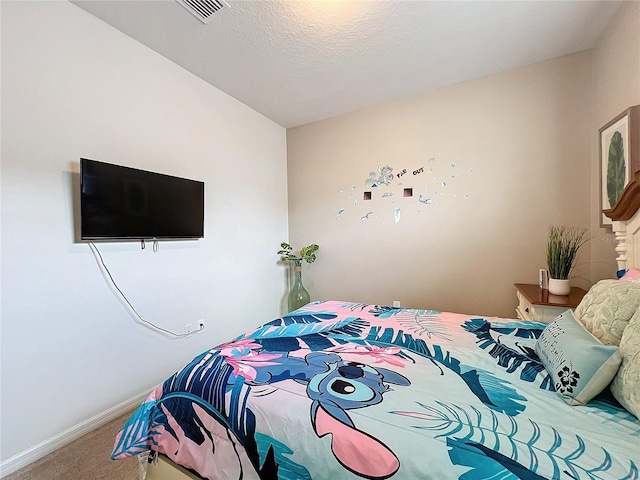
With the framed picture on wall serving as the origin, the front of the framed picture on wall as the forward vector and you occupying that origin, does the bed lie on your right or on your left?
on your left

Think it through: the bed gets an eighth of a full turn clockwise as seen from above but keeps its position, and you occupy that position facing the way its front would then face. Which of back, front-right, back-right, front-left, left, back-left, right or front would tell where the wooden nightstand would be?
right

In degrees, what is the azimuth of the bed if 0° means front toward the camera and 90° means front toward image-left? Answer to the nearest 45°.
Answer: approximately 90°

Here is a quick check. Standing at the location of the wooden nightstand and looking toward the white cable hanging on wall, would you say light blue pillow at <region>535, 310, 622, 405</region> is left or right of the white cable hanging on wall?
left

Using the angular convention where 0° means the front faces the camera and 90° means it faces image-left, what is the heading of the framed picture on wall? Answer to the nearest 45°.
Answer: approximately 90°

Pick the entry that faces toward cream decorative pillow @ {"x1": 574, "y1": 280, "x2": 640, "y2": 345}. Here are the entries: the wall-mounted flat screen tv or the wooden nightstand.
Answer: the wall-mounted flat screen tv

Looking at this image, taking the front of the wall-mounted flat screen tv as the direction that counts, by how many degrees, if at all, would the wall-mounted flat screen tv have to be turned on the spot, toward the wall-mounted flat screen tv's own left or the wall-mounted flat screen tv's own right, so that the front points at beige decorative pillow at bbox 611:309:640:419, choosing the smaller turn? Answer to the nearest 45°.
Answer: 0° — it already faces it
